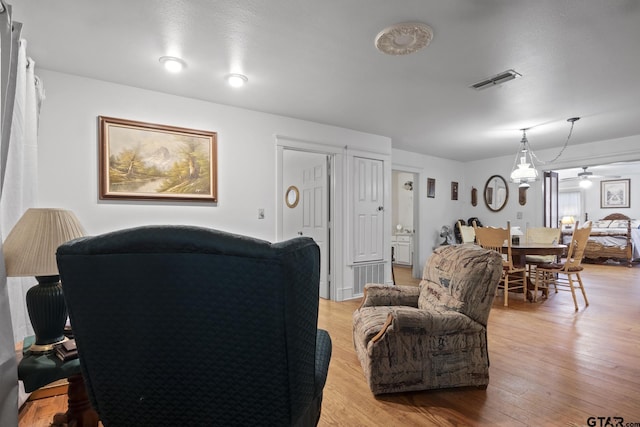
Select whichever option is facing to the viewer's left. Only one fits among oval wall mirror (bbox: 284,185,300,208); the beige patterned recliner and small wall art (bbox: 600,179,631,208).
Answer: the beige patterned recliner

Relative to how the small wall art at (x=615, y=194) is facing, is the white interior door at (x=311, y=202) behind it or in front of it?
in front

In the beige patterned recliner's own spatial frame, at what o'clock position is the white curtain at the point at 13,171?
The white curtain is roughly at 11 o'clock from the beige patterned recliner.

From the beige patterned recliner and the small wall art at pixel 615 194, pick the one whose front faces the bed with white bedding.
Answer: the small wall art

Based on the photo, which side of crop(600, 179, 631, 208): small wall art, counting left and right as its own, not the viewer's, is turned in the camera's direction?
front

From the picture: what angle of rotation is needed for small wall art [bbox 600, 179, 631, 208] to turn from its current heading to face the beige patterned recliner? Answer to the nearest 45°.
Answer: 0° — it already faces it

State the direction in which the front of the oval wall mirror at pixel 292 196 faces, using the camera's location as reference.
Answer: facing the viewer and to the right of the viewer

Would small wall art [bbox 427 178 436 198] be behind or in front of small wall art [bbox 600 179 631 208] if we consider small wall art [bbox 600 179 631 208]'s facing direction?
in front

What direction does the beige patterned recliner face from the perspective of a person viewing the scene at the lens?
facing to the left of the viewer

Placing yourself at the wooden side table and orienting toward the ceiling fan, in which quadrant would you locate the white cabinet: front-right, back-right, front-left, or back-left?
front-left

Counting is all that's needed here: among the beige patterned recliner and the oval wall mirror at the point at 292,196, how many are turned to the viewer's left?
1

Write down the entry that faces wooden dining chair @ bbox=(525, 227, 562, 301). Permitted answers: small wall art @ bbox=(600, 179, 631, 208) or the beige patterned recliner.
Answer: the small wall art

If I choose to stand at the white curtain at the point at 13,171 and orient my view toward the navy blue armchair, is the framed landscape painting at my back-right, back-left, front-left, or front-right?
back-left
